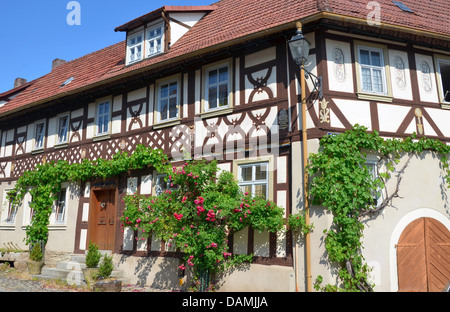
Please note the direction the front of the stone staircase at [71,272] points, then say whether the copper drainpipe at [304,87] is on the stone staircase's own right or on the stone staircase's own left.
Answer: on the stone staircase's own left

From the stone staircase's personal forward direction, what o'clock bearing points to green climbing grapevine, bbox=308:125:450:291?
The green climbing grapevine is roughly at 9 o'clock from the stone staircase.

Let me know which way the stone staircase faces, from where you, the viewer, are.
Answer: facing the viewer and to the left of the viewer

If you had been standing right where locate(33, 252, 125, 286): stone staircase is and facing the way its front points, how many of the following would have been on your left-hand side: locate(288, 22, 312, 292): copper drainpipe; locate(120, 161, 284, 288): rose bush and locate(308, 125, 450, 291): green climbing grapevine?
3

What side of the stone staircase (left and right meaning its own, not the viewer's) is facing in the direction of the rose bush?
left

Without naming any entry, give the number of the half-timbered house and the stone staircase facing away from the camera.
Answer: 0
